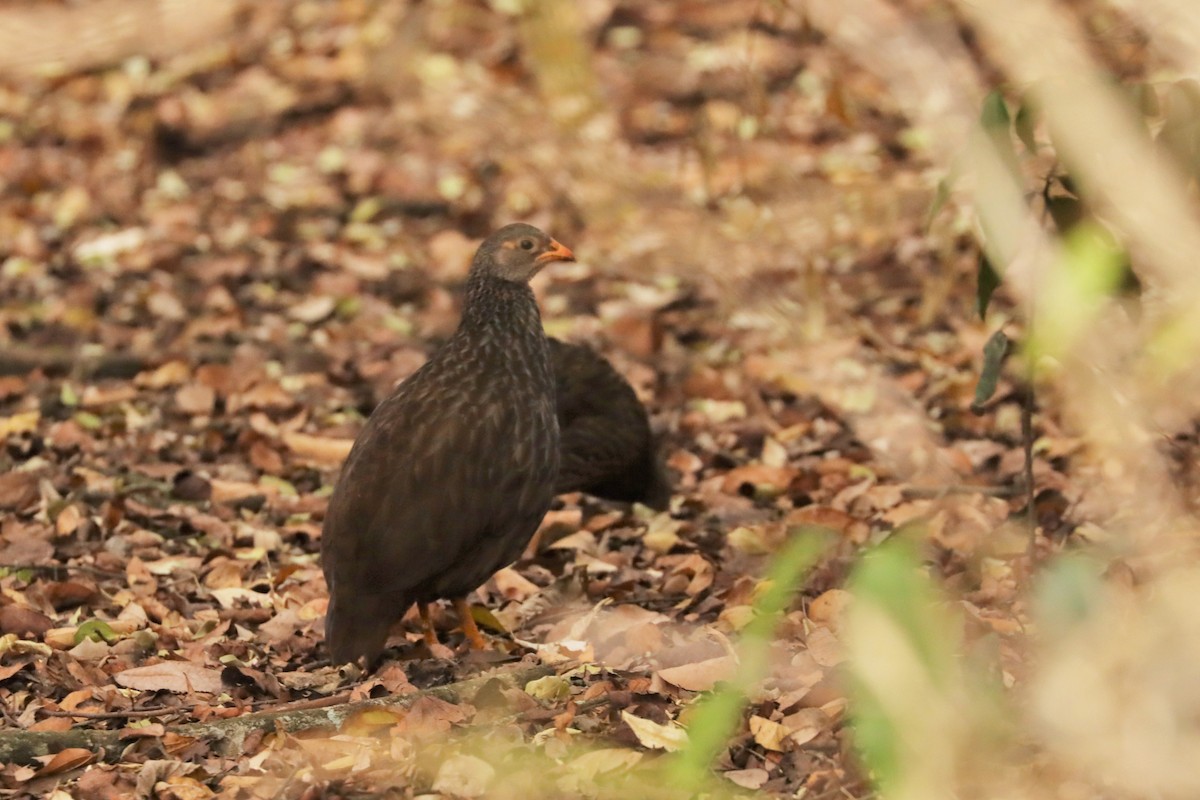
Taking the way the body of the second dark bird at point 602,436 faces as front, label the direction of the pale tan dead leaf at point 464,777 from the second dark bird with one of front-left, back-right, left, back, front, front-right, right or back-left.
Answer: left

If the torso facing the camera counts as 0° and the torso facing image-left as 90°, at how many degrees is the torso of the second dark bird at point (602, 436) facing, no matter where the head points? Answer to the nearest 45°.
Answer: approximately 90°

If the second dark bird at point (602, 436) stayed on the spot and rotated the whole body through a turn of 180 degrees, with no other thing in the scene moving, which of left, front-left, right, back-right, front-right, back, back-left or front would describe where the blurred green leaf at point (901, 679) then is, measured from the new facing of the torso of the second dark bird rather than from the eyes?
right

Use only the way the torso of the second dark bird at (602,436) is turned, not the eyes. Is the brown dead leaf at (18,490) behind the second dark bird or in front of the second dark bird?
in front

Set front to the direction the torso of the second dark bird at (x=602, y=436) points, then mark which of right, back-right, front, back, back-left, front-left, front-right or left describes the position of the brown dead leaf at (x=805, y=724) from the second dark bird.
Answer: left

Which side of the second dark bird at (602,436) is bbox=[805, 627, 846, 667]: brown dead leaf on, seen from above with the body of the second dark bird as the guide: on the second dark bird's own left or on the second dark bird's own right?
on the second dark bird's own left

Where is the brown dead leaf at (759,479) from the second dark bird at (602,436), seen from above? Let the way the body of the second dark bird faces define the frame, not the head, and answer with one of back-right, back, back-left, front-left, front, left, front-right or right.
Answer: back
